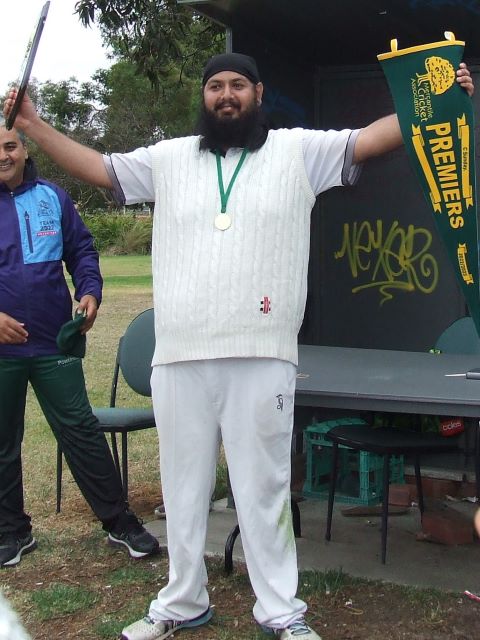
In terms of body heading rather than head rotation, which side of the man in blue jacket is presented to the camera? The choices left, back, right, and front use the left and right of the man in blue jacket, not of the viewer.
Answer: front

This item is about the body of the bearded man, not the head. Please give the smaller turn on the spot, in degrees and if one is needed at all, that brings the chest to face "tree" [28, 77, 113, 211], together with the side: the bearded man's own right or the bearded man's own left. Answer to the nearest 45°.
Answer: approximately 180°

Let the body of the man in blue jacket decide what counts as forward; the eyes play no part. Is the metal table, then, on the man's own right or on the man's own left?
on the man's own left

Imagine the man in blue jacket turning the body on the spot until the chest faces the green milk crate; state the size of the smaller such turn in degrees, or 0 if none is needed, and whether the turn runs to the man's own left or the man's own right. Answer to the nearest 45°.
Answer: approximately 90° to the man's own left

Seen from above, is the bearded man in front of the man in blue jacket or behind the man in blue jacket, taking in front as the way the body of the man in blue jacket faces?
in front

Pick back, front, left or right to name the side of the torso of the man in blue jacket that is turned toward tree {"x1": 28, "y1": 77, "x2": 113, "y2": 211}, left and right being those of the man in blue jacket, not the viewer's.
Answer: back

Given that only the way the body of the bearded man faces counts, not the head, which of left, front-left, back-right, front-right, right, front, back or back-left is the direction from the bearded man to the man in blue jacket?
back-right

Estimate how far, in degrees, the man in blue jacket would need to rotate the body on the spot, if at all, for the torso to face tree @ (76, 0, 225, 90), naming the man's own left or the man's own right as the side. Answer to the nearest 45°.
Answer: approximately 180°

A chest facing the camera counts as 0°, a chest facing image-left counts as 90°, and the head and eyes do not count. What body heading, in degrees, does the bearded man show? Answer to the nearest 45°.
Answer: approximately 0°

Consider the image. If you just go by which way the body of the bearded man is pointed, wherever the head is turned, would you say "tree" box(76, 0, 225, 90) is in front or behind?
behind

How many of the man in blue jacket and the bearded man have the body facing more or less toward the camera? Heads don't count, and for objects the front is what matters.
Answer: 2
